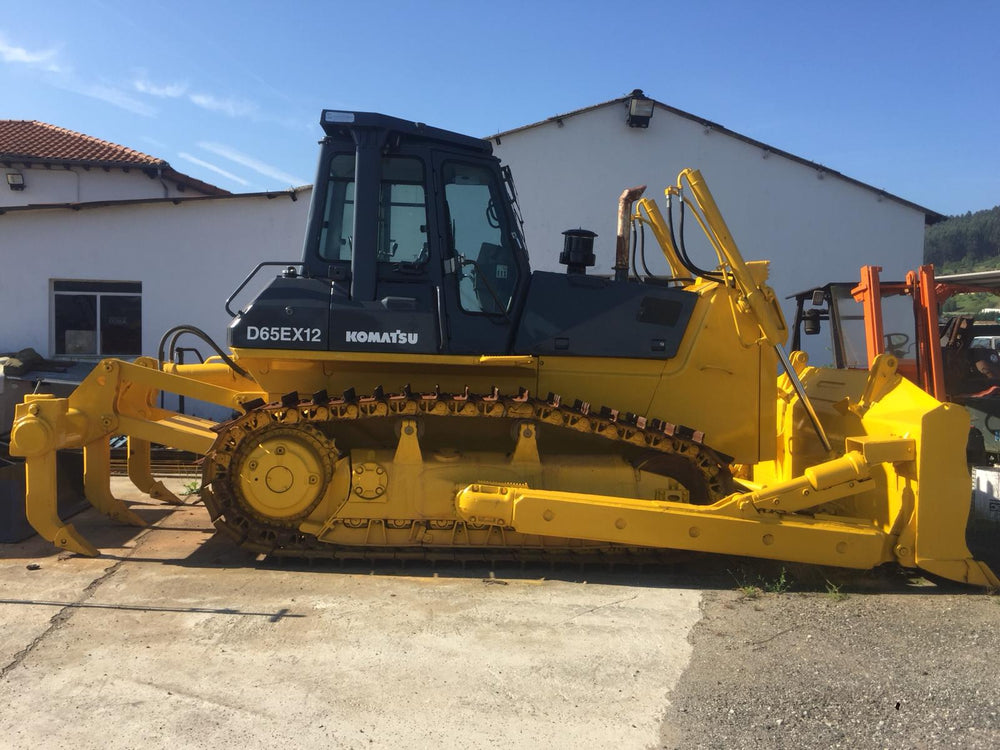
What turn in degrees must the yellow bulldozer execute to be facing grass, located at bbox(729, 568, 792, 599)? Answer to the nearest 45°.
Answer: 0° — it already faces it

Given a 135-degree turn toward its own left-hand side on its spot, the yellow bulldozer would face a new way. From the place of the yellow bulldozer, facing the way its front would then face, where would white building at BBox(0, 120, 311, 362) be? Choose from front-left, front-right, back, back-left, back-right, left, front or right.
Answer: front

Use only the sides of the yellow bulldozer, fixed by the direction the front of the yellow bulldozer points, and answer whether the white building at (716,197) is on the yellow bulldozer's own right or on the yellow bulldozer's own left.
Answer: on the yellow bulldozer's own left

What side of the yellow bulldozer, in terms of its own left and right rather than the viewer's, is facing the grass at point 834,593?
front

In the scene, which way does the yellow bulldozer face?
to the viewer's right

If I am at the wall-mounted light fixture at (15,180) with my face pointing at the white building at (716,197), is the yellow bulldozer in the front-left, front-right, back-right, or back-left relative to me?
front-right

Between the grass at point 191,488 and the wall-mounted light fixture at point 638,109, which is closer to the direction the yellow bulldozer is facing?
the wall-mounted light fixture

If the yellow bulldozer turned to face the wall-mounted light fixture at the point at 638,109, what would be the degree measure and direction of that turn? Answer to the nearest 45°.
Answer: approximately 90° to its left

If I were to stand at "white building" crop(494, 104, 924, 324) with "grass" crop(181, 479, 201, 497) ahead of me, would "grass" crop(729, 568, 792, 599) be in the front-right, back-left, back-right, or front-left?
front-left

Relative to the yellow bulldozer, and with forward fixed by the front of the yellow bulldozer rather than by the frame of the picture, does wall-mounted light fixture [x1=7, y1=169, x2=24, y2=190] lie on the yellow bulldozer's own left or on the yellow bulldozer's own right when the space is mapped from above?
on the yellow bulldozer's own left
